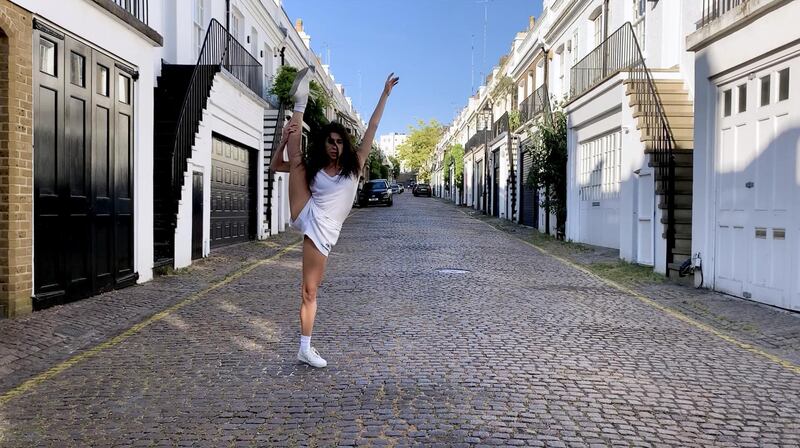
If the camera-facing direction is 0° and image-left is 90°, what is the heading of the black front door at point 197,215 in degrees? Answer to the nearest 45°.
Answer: approximately 315°

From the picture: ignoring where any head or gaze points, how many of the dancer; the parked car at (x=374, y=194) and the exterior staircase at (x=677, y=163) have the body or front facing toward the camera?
3

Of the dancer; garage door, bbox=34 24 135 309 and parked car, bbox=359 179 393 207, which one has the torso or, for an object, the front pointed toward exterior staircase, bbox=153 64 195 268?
the parked car

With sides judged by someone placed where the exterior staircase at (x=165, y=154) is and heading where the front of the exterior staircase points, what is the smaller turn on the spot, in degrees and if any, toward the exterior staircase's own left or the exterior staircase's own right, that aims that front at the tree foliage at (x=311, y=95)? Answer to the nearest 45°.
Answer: approximately 135° to the exterior staircase's own left

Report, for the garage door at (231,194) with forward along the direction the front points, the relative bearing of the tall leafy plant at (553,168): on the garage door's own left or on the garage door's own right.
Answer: on the garage door's own left

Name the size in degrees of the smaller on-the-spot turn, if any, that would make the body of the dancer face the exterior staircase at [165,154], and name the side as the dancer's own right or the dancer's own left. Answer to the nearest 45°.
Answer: approximately 180°

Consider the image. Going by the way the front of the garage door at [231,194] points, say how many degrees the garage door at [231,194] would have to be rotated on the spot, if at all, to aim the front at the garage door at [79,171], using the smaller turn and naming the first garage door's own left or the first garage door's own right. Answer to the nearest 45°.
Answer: approximately 45° to the first garage door's own right

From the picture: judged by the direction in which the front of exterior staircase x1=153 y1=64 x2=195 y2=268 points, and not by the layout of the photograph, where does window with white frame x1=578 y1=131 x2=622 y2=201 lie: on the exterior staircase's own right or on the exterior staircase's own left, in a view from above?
on the exterior staircase's own left

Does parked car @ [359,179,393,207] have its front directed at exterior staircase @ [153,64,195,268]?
yes

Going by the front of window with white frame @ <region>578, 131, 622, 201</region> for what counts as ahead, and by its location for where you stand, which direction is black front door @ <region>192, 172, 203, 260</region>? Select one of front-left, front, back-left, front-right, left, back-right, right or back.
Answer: front

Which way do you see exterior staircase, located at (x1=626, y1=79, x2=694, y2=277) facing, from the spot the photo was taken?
facing the viewer

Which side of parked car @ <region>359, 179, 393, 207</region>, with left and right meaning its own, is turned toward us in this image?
front

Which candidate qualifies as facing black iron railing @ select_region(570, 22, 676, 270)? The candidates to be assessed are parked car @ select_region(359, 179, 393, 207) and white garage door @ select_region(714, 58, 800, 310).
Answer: the parked car
